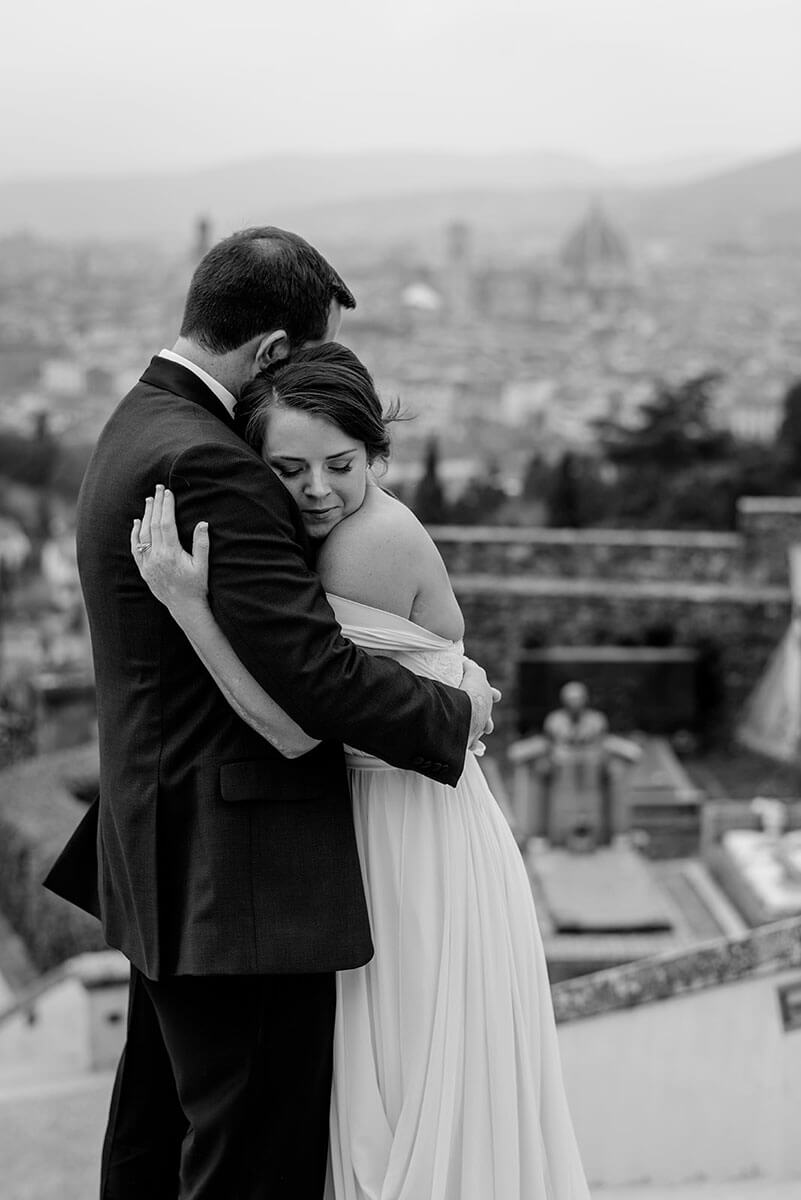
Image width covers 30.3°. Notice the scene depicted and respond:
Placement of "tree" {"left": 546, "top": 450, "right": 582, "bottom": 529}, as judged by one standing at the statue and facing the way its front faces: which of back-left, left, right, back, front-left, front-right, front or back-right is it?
back

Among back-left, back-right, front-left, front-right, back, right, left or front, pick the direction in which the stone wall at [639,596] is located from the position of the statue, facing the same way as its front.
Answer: back

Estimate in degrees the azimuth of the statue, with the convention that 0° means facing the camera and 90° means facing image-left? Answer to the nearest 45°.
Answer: approximately 0°

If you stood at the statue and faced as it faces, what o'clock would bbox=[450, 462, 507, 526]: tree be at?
The tree is roughly at 6 o'clock from the statue.

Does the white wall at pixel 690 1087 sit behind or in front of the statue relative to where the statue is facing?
in front

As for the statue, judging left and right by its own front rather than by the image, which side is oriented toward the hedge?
right

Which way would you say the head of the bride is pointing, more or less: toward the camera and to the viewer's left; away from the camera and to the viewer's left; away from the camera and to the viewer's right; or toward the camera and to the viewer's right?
toward the camera and to the viewer's left

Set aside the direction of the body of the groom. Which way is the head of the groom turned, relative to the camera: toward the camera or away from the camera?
away from the camera

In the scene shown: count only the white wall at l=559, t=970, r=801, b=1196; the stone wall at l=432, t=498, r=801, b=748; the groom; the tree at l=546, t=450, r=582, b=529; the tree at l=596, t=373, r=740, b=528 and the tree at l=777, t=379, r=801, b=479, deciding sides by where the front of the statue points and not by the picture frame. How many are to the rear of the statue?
4

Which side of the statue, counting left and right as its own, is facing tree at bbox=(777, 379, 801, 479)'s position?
back

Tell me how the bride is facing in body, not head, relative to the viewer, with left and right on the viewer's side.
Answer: facing to the left of the viewer
